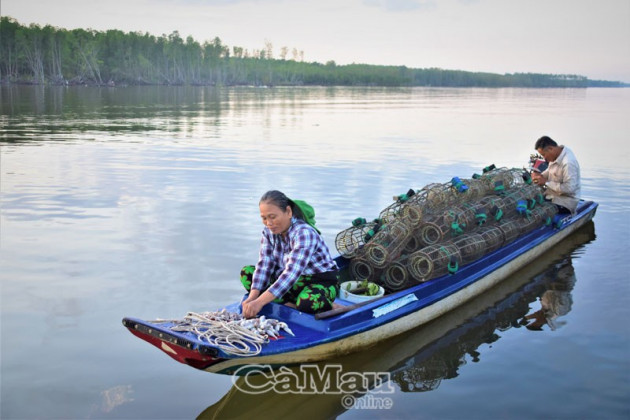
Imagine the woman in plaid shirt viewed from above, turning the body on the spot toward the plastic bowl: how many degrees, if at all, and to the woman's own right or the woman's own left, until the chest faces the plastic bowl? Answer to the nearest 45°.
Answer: approximately 180°

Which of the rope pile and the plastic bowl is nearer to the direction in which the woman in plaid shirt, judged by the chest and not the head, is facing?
the rope pile

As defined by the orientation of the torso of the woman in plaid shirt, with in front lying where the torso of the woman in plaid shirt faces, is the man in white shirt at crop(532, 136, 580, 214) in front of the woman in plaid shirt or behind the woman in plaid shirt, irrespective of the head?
behind

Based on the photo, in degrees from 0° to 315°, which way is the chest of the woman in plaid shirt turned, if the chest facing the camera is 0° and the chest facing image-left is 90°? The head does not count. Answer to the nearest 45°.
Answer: approximately 45°

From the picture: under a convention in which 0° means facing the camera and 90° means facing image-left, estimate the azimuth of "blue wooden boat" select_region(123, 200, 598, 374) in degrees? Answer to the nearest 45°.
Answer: approximately 45°

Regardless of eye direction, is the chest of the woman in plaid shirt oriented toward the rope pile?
yes
